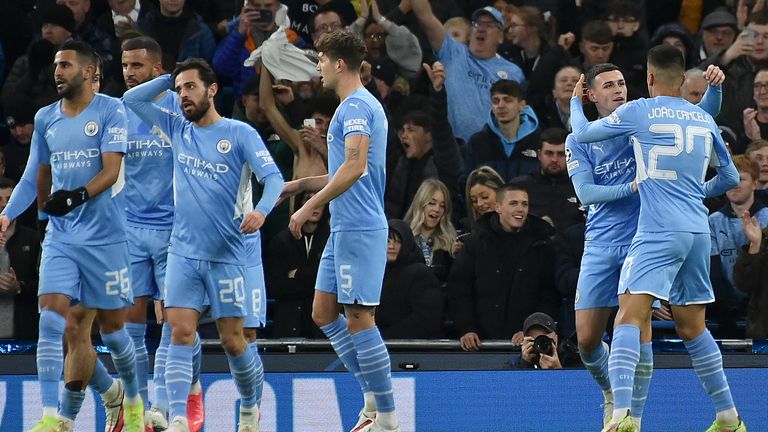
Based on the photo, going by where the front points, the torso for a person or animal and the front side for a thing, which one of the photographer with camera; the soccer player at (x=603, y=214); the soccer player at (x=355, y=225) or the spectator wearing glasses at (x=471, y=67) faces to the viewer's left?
the soccer player at (x=355, y=225)

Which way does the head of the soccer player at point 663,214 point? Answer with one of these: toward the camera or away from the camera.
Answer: away from the camera

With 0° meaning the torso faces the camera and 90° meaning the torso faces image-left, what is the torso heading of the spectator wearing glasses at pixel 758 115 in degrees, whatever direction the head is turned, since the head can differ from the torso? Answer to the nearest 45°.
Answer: approximately 45°

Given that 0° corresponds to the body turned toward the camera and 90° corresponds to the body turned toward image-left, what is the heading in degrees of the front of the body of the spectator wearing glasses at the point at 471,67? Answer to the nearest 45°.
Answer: approximately 0°

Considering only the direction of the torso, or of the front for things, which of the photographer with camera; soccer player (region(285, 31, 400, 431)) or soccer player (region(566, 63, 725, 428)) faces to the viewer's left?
soccer player (region(285, 31, 400, 431))

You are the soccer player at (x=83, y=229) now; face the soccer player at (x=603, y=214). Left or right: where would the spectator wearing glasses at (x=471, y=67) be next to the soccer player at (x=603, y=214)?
left

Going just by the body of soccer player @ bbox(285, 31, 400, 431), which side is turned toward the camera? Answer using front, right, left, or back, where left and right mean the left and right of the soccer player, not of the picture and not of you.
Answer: left

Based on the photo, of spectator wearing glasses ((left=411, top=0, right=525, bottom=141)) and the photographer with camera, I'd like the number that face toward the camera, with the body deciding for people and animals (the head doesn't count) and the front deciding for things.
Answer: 2

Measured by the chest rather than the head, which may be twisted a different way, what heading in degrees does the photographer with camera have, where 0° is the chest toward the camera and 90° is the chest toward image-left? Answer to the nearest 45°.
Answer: approximately 0°
